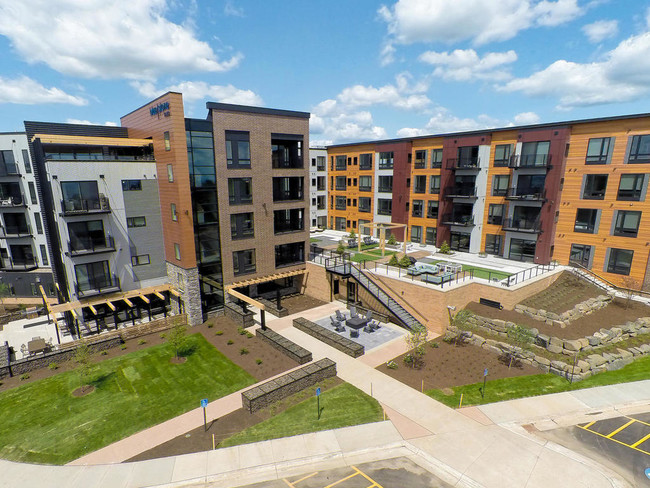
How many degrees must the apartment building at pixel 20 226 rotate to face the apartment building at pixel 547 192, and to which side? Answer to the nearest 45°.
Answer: approximately 45° to its left

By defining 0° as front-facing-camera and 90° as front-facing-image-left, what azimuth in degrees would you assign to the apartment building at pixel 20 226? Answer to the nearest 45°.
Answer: approximately 0°

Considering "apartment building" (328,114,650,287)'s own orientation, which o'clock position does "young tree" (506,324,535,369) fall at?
The young tree is roughly at 11 o'clock from the apartment building.

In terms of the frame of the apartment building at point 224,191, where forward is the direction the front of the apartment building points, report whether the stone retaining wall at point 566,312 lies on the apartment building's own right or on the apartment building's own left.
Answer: on the apartment building's own left

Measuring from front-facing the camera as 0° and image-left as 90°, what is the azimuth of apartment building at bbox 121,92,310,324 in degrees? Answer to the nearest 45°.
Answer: approximately 0°
